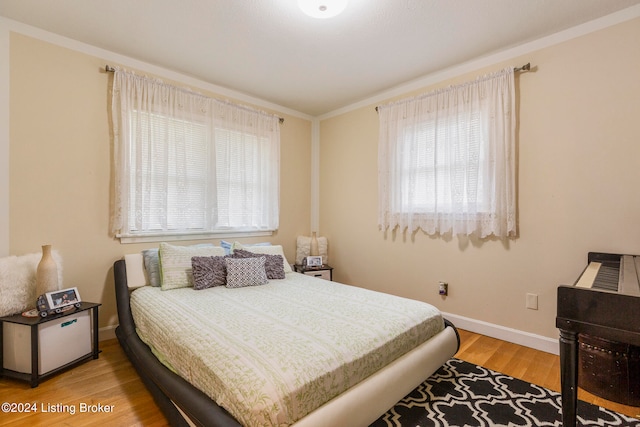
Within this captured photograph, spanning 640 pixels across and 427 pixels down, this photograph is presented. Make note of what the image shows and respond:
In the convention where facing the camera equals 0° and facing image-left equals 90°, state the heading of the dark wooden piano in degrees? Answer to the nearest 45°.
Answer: approximately 90°

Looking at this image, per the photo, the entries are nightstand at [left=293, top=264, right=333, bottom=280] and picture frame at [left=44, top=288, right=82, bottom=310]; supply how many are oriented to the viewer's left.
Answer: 0

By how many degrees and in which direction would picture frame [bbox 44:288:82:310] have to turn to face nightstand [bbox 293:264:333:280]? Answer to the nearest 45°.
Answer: approximately 45° to its left

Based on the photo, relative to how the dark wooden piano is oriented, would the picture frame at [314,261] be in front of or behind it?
in front

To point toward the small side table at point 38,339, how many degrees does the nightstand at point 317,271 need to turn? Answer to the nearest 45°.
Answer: approximately 90° to its right

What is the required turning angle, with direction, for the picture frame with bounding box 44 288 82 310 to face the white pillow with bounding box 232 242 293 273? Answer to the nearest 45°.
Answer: approximately 45° to its left

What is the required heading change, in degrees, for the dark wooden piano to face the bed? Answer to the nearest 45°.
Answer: approximately 45° to its left

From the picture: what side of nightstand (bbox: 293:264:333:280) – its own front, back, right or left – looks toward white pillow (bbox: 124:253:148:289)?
right

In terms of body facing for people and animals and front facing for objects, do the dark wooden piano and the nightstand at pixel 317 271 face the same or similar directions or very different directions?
very different directions

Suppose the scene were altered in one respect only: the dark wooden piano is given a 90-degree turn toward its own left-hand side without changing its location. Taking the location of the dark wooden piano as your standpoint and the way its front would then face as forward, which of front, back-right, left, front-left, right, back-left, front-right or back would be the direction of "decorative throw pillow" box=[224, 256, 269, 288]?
right

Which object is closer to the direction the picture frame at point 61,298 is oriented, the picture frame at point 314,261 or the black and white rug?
the black and white rug

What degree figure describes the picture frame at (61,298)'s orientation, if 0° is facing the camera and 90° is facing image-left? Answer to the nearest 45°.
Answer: approximately 315°
